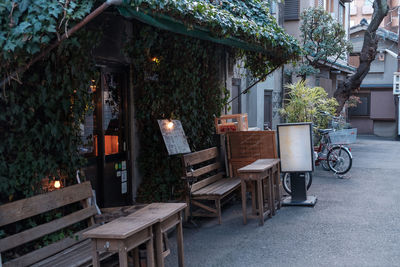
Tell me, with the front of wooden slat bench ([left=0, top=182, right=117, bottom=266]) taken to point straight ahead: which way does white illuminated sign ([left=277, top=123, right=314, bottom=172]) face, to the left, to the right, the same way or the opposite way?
to the right

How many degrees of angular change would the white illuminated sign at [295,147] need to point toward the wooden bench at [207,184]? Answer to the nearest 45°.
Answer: approximately 45° to its right

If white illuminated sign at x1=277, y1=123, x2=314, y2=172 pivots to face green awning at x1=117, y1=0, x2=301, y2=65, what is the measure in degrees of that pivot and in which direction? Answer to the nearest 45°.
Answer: approximately 45° to its right

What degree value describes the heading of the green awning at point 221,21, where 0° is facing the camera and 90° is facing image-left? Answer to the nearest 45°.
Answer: approximately 315°

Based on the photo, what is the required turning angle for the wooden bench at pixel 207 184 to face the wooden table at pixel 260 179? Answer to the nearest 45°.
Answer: approximately 45° to its left

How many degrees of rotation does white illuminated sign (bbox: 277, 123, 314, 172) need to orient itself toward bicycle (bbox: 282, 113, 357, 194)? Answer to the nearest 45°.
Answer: approximately 180°

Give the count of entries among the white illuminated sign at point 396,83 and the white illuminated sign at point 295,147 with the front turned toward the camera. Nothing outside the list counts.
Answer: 2

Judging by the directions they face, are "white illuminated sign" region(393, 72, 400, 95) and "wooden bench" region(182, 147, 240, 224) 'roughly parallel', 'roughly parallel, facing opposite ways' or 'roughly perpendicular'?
roughly perpendicular

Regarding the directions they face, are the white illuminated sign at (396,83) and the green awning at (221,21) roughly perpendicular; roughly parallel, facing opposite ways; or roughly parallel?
roughly perpendicular

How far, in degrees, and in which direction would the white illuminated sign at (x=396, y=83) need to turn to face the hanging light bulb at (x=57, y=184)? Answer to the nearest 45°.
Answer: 0° — it already faces it

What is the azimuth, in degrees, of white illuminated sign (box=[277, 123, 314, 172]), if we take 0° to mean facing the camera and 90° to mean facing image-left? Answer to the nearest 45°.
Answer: approximately 0°

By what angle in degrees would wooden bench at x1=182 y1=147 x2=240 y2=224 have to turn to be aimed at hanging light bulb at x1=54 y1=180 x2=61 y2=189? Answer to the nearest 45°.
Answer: approximately 90° to its right

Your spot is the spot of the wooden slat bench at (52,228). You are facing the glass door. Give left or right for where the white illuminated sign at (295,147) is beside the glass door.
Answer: right

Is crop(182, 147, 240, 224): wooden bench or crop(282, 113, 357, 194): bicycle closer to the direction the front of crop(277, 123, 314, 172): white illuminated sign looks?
the wooden bench
